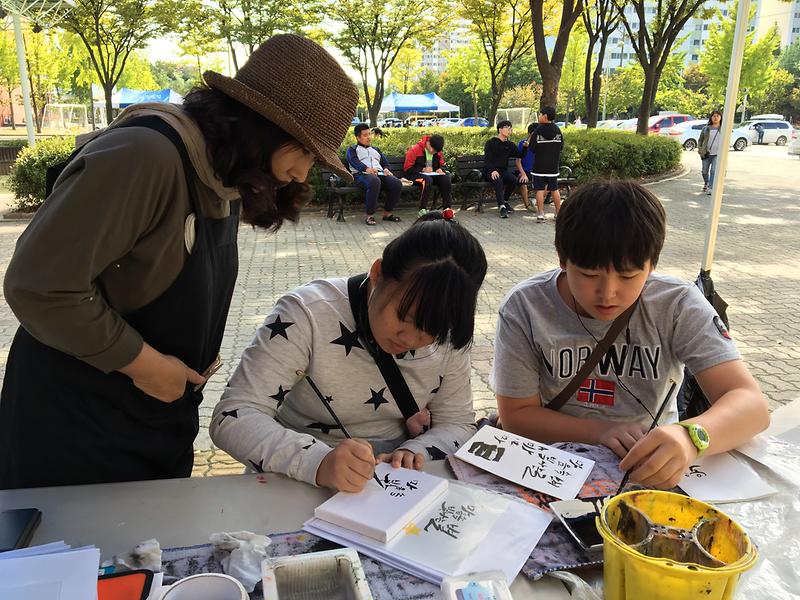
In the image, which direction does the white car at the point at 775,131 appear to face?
to the viewer's left

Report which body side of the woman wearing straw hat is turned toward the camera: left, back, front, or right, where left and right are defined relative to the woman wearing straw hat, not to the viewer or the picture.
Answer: right

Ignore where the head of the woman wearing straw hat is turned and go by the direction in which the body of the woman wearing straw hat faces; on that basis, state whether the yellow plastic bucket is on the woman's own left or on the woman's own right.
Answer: on the woman's own right

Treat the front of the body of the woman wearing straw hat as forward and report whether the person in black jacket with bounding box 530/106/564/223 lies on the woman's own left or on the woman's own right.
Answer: on the woman's own left

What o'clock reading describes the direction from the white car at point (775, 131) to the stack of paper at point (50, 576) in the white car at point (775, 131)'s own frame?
The stack of paper is roughly at 9 o'clock from the white car.

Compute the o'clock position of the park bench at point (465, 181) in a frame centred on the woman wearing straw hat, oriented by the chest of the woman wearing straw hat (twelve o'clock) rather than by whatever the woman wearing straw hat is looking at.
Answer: The park bench is roughly at 10 o'clock from the woman wearing straw hat.

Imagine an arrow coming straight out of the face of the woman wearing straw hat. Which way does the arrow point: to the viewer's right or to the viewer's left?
to the viewer's right

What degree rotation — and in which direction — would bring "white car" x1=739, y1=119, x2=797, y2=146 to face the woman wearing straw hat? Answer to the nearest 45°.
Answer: approximately 90° to its left

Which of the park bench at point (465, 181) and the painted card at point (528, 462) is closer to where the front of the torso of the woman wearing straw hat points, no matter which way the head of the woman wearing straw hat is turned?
the painted card
